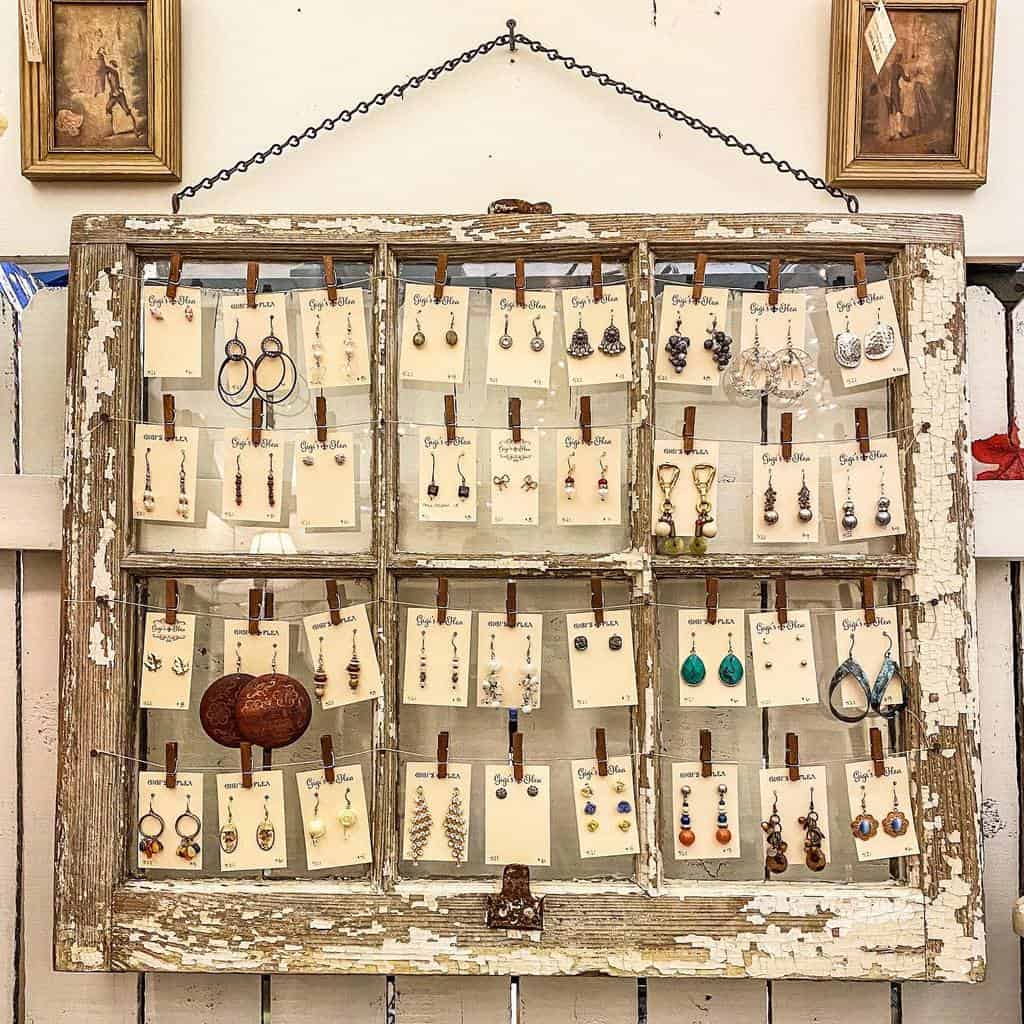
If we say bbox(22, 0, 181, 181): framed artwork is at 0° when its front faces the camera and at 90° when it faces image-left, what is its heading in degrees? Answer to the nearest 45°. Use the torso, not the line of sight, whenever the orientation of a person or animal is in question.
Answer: approximately 0°
